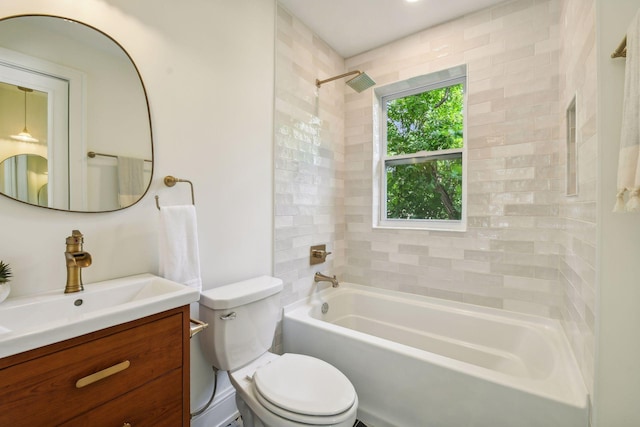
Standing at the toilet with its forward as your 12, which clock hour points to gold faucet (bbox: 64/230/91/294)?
The gold faucet is roughly at 4 o'clock from the toilet.

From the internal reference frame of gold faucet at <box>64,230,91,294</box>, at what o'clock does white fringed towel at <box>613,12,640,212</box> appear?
The white fringed towel is roughly at 12 o'clock from the gold faucet.

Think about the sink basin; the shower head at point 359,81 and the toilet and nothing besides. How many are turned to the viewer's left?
0

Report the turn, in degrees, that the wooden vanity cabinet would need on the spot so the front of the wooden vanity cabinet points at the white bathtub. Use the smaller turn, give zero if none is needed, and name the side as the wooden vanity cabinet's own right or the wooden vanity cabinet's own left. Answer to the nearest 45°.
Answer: approximately 45° to the wooden vanity cabinet's own left

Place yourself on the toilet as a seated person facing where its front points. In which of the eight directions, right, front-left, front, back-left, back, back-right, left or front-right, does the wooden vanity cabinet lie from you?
right

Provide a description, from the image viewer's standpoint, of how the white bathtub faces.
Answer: facing the viewer and to the left of the viewer

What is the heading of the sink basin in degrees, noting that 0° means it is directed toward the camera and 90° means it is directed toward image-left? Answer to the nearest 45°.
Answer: approximately 315°

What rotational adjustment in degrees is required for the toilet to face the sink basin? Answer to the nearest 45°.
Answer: approximately 90° to its right

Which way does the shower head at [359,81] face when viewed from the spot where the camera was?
facing the viewer and to the right of the viewer

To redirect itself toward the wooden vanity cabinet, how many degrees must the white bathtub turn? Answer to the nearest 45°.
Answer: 0° — it already faces it
